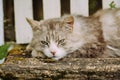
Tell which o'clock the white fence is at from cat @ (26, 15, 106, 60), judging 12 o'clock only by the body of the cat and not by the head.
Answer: The white fence is roughly at 4 o'clock from the cat.

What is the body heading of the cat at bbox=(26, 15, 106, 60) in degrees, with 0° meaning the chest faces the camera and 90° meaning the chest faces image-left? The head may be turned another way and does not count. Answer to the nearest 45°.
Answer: approximately 45°
